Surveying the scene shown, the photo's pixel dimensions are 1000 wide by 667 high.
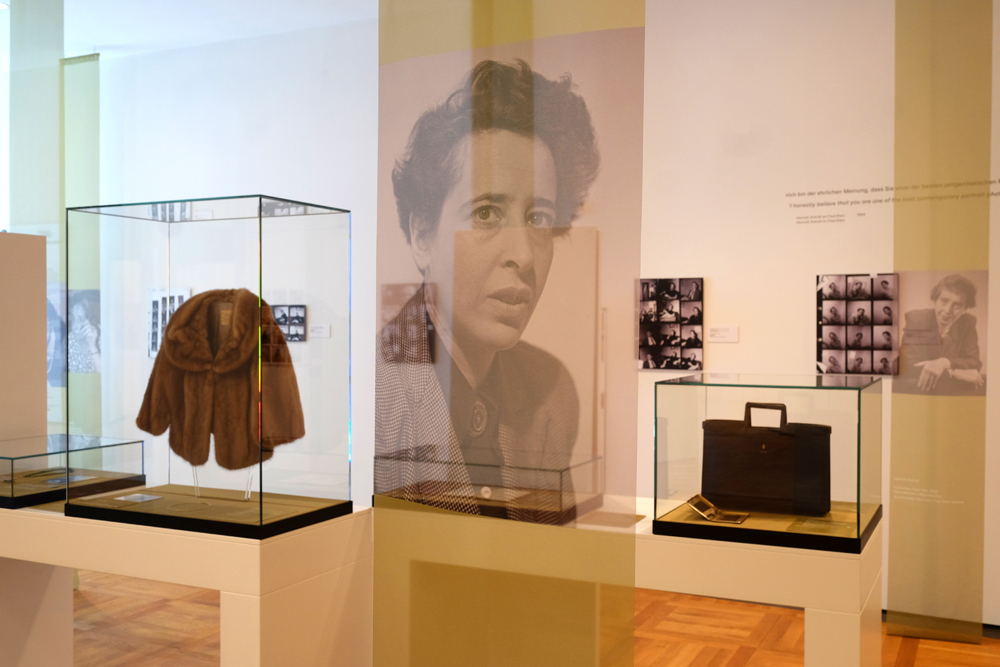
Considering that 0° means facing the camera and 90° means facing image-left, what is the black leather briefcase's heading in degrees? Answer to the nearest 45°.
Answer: approximately 0°

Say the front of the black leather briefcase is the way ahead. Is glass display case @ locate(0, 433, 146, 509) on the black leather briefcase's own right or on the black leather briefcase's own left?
on the black leather briefcase's own right

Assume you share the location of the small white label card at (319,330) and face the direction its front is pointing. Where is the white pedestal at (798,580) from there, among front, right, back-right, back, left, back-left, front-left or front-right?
left

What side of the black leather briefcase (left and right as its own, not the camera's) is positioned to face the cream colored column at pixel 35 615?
right

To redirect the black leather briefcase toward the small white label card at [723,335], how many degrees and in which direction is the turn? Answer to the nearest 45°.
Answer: approximately 180°

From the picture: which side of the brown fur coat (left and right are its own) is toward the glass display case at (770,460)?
left

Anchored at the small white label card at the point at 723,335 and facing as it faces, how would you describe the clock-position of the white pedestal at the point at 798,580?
The white pedestal is roughly at 12 o'clock from the small white label card.

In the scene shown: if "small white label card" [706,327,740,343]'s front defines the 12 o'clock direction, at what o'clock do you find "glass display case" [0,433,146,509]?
The glass display case is roughly at 1 o'clock from the small white label card.

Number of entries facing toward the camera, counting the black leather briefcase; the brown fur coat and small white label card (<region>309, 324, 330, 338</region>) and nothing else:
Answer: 3

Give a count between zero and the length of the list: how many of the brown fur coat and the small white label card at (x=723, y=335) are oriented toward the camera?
2
